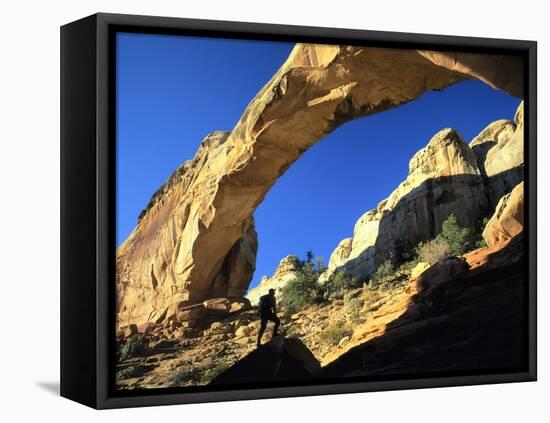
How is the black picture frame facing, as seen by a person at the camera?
facing the viewer and to the right of the viewer
